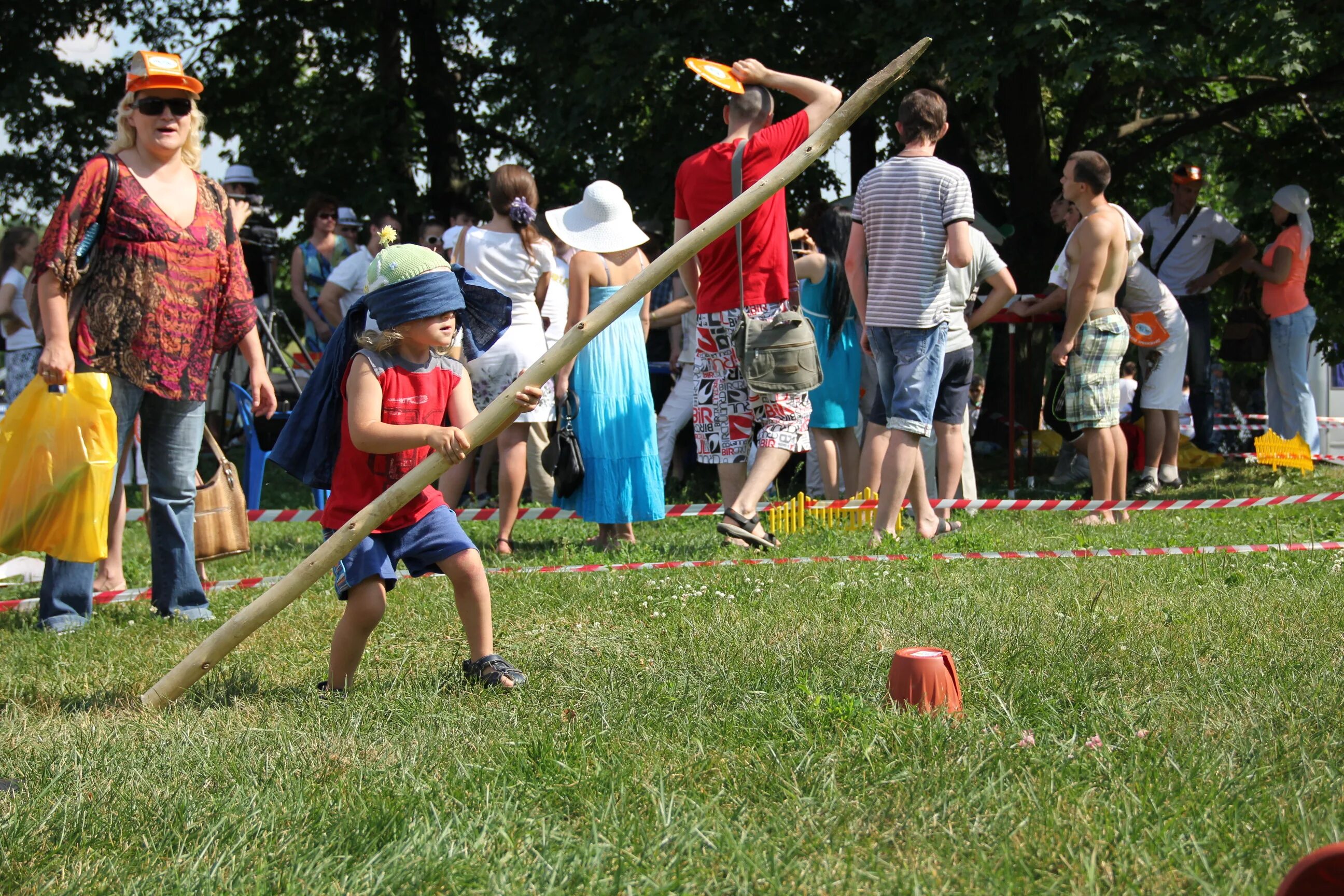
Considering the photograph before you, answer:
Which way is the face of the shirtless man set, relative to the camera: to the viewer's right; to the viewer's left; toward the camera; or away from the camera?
to the viewer's left

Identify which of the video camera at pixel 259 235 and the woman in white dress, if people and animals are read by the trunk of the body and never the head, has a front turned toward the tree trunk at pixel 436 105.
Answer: the woman in white dress

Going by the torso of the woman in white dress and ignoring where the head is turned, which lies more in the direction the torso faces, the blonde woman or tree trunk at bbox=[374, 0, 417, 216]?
the tree trunk

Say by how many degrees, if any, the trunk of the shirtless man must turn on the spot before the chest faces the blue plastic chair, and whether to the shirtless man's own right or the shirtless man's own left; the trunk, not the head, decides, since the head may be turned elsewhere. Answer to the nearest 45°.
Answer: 0° — they already face it

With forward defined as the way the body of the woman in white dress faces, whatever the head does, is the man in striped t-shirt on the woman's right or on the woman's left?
on the woman's right

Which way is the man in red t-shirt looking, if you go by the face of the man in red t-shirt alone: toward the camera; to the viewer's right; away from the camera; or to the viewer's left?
away from the camera

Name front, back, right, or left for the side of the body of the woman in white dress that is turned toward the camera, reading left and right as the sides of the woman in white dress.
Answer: back

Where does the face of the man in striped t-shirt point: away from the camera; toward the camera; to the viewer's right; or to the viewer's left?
away from the camera

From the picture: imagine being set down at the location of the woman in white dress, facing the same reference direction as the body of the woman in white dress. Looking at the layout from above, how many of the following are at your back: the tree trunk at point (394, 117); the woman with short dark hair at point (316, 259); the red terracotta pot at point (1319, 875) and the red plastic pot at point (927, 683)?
2

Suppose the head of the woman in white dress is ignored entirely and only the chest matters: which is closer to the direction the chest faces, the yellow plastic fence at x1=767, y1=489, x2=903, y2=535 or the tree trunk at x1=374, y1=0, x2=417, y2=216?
the tree trunk

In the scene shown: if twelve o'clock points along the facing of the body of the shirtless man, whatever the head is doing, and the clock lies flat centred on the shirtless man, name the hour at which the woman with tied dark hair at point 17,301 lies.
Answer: The woman with tied dark hair is roughly at 12 o'clock from the shirtless man.
